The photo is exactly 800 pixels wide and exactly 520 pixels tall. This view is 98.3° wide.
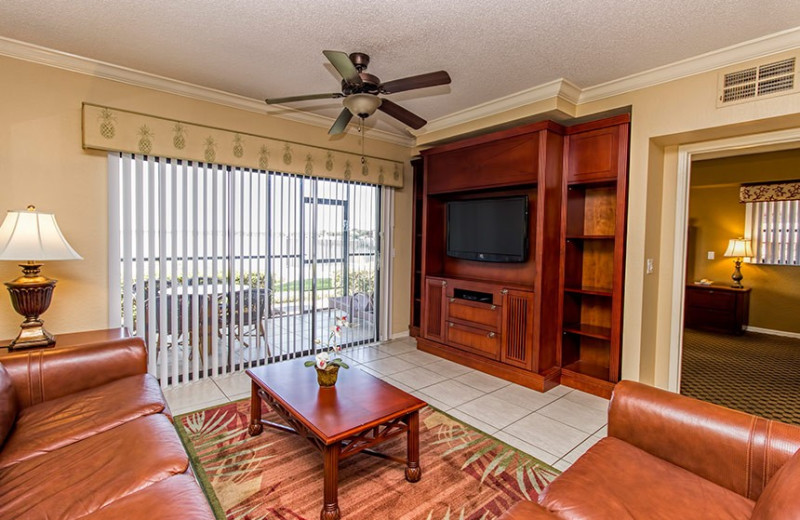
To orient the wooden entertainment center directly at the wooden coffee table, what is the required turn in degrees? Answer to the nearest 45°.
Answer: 0° — it already faces it

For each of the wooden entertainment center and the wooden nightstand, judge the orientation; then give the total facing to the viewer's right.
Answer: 0

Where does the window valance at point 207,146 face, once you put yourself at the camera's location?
facing the viewer and to the right of the viewer

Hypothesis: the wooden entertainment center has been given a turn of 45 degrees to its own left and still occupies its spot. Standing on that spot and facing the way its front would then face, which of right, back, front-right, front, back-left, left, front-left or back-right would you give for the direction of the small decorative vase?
front-right

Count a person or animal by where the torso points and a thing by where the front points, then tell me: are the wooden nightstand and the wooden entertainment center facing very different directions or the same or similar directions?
same or similar directions

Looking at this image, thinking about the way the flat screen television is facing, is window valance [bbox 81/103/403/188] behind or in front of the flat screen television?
in front

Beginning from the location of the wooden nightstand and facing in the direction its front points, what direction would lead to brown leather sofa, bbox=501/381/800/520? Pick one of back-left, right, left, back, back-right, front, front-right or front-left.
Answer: front-left

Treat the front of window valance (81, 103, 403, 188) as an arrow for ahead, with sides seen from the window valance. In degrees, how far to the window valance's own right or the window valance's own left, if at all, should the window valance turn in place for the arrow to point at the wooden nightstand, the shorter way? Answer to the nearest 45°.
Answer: approximately 45° to the window valance's own left

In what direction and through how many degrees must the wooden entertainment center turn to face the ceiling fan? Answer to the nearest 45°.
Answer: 0° — it already faces it

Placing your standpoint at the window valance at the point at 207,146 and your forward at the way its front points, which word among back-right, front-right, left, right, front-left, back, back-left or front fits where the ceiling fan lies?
front

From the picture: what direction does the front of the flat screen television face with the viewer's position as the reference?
facing the viewer and to the left of the viewer

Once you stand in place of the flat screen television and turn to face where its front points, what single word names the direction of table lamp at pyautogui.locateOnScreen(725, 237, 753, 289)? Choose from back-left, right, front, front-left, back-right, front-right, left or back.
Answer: back

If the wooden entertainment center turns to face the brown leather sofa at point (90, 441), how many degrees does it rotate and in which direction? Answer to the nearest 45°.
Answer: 0° — it already faces it

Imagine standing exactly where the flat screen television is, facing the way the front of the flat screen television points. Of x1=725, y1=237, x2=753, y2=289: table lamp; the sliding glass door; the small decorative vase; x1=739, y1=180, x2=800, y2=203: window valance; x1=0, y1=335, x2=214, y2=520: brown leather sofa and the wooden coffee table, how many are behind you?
2

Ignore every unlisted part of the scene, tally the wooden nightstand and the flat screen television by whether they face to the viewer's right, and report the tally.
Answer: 0

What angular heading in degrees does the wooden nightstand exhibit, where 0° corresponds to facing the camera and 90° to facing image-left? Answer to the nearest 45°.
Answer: approximately 45°

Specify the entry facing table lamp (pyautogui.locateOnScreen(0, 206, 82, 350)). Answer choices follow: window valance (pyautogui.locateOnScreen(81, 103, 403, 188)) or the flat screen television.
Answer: the flat screen television
